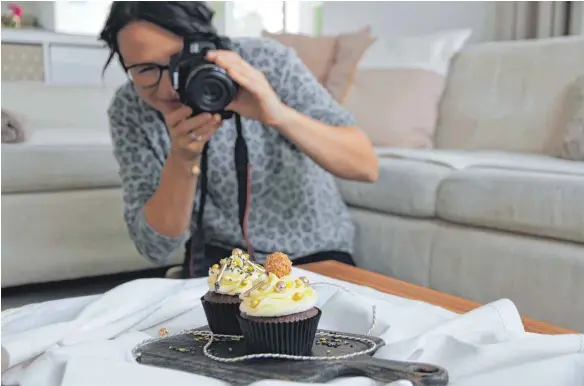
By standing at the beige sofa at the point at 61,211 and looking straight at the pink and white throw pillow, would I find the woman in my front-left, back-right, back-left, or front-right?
front-right

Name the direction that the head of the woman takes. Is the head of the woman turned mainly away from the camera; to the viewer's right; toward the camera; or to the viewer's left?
toward the camera

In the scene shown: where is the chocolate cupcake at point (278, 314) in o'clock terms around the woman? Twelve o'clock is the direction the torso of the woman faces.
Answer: The chocolate cupcake is roughly at 12 o'clock from the woman.

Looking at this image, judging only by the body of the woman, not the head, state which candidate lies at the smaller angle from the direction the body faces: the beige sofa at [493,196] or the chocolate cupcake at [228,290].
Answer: the chocolate cupcake

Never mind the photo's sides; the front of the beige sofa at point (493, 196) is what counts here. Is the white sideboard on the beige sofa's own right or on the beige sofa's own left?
on the beige sofa's own right

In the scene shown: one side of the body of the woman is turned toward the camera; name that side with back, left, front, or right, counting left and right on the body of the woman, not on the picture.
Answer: front

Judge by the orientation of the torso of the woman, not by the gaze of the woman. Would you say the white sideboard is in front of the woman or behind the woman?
behind

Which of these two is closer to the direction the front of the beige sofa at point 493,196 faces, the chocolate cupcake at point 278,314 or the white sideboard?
the chocolate cupcake

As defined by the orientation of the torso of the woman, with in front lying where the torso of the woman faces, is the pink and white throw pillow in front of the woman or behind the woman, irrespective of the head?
behind

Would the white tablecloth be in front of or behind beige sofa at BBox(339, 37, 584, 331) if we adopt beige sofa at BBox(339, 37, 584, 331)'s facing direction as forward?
in front

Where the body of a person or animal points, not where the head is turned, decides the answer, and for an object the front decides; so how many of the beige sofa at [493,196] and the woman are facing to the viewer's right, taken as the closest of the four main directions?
0

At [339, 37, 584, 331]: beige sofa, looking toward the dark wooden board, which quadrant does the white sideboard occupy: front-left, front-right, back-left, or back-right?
back-right

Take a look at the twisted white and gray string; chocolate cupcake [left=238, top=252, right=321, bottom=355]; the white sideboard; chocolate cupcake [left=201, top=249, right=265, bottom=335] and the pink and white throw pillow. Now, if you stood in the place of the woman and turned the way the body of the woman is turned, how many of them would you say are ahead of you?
3

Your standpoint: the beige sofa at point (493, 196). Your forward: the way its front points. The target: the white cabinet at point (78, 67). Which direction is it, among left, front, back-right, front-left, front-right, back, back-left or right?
right
